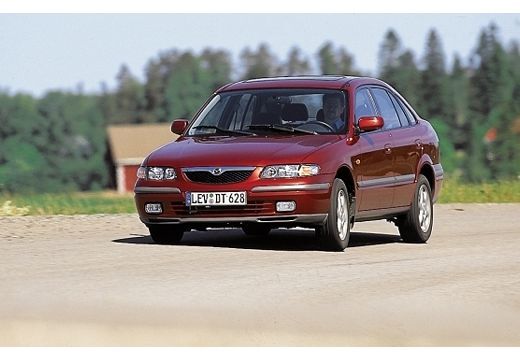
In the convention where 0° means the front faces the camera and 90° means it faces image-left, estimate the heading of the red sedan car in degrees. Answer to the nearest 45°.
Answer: approximately 45°
